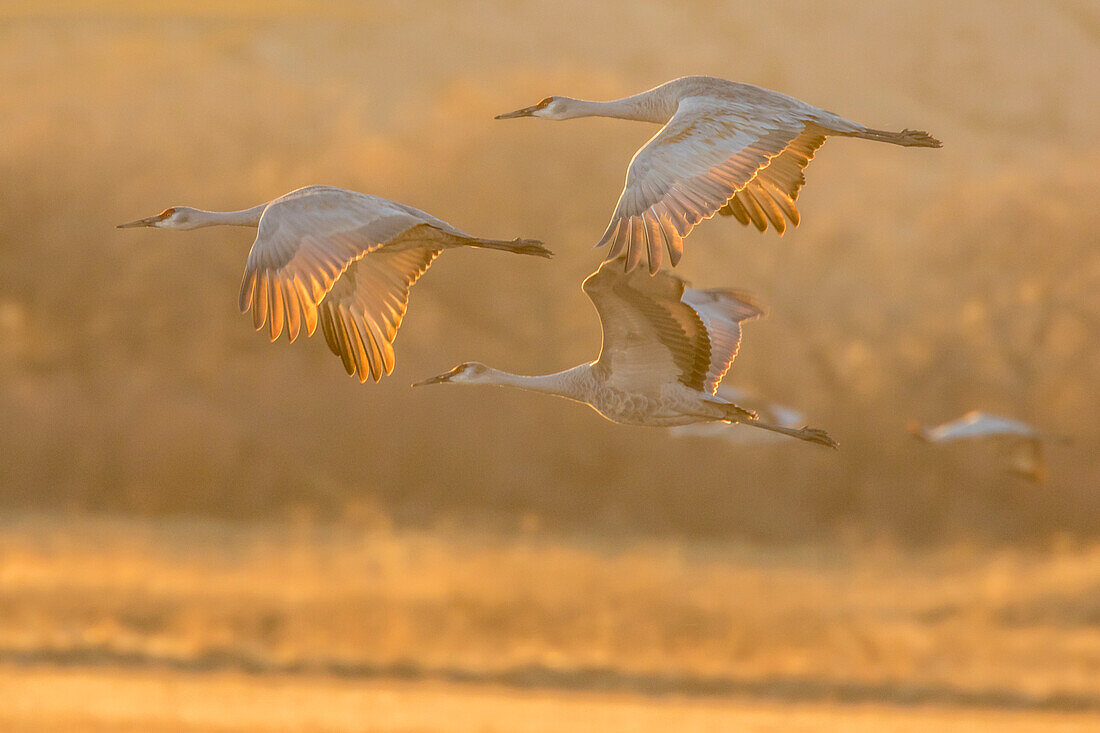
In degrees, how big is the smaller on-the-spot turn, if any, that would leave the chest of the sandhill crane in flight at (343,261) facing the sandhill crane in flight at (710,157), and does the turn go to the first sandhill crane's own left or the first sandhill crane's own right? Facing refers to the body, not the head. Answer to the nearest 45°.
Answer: approximately 180°

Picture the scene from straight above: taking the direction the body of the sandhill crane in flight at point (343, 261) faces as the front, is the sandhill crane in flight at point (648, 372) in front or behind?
behind

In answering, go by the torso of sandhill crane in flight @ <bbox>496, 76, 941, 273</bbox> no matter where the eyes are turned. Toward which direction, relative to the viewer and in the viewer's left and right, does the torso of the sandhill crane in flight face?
facing to the left of the viewer

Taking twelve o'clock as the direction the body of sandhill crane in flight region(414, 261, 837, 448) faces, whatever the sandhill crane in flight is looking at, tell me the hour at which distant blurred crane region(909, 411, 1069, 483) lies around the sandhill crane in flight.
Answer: The distant blurred crane is roughly at 4 o'clock from the sandhill crane in flight.

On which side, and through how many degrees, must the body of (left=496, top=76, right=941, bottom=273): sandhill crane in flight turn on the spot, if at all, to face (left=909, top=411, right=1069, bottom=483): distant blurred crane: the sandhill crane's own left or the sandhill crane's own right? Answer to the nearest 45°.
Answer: approximately 135° to the sandhill crane's own right

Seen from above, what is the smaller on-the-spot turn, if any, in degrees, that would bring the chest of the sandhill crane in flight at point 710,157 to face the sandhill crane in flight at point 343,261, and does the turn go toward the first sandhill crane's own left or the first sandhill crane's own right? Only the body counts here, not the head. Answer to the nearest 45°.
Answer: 0° — it already faces it

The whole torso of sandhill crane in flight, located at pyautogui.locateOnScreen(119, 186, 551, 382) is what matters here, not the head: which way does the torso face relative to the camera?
to the viewer's left

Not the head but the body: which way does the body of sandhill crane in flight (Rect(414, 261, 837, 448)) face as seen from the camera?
to the viewer's left
